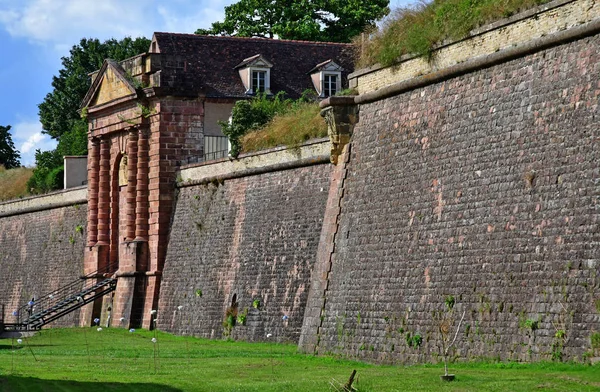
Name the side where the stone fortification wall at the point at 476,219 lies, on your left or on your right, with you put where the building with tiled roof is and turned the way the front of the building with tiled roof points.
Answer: on your left

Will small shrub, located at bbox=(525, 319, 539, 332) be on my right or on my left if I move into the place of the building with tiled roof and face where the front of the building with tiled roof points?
on my left

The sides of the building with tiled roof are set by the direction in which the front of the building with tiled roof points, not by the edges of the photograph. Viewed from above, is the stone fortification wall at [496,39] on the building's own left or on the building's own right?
on the building's own left

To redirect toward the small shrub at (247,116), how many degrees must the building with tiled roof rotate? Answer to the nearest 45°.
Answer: approximately 90° to its left

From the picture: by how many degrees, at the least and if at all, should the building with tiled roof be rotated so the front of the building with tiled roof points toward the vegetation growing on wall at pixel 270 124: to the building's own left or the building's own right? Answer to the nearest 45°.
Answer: approximately 90° to the building's own left

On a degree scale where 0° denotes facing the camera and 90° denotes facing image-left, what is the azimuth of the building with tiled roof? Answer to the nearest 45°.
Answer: approximately 45°
